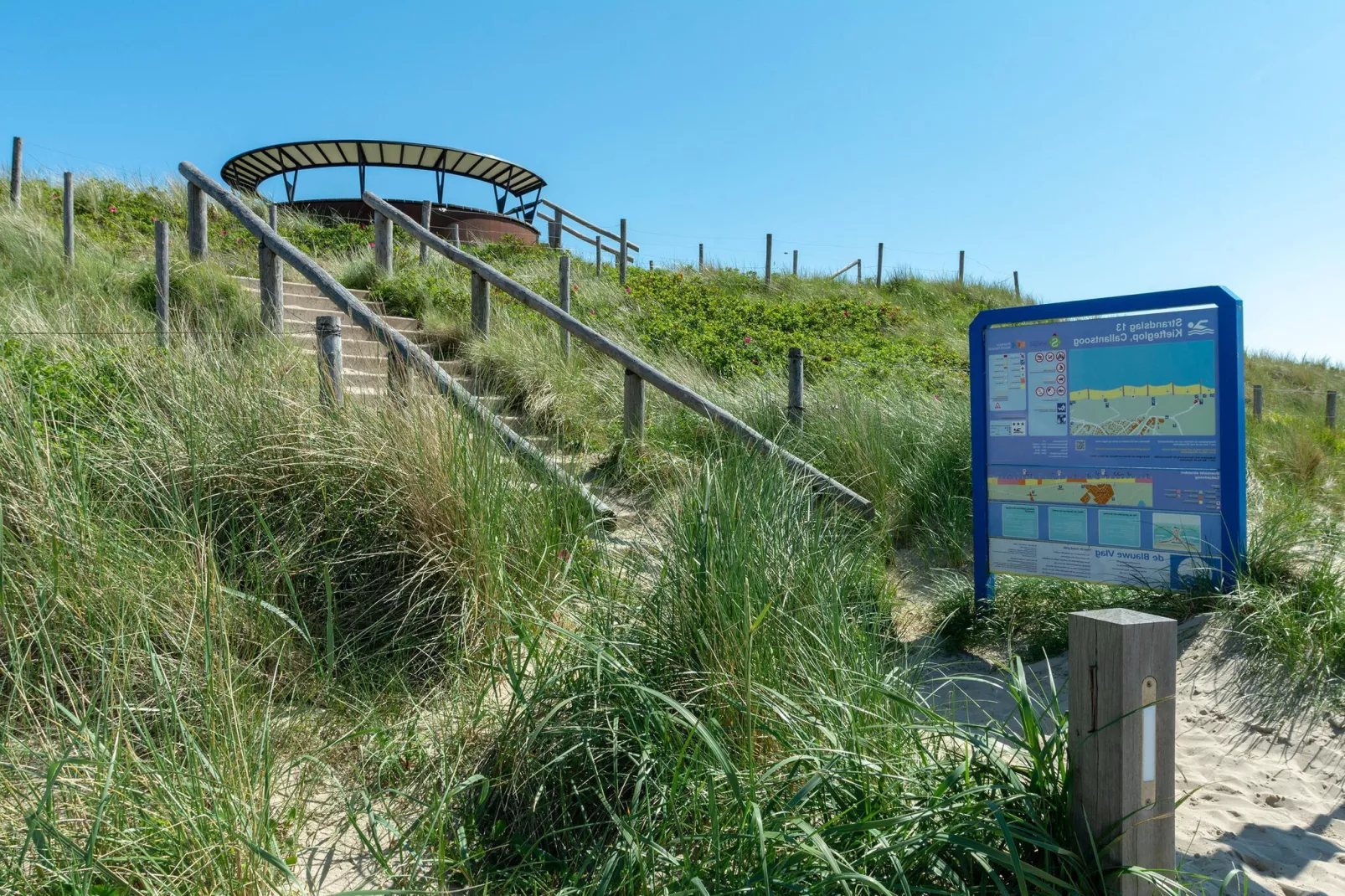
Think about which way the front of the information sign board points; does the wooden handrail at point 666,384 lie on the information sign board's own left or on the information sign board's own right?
on the information sign board's own right

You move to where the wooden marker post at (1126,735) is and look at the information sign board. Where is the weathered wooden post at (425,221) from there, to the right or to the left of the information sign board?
left

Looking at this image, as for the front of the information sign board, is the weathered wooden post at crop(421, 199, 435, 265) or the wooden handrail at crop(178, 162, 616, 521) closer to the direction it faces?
the wooden handrail

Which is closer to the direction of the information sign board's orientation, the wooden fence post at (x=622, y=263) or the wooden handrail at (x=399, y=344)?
the wooden handrail

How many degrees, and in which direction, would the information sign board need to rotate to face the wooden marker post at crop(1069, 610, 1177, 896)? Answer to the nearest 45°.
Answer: approximately 45° to its left

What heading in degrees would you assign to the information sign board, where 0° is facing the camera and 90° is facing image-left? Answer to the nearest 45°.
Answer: approximately 45°
